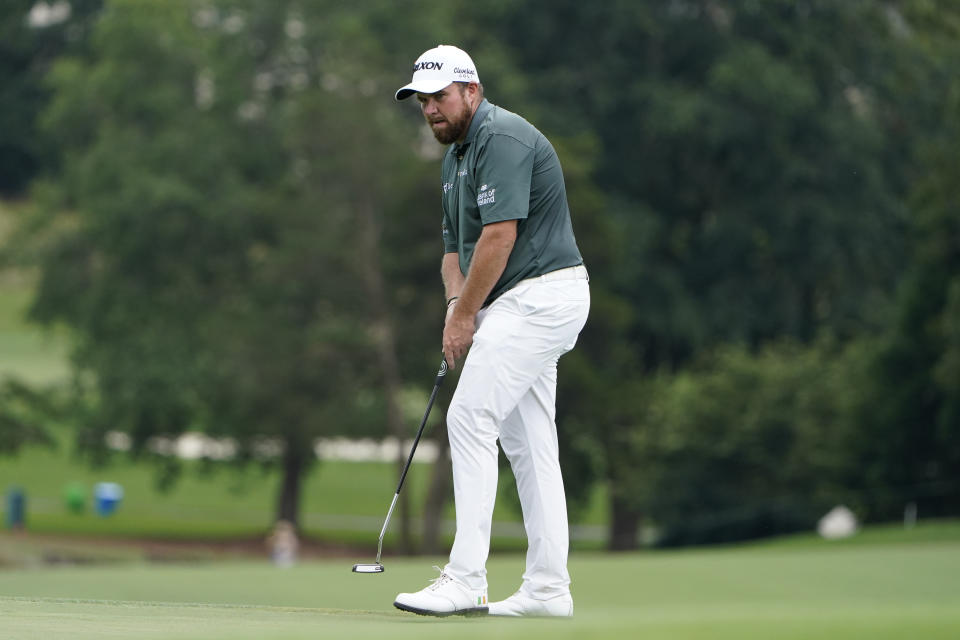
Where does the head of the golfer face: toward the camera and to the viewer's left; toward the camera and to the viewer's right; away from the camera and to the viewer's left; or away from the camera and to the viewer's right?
toward the camera and to the viewer's left

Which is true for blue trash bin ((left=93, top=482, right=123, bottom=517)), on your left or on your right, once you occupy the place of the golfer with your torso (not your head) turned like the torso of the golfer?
on your right

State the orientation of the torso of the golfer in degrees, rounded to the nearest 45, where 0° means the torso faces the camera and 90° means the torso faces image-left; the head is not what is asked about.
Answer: approximately 90°

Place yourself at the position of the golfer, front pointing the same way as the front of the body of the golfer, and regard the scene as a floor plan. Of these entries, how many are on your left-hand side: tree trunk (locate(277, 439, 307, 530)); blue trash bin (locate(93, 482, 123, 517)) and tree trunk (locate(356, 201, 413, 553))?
0

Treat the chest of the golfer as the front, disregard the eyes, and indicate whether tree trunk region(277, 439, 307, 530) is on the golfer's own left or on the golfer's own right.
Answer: on the golfer's own right

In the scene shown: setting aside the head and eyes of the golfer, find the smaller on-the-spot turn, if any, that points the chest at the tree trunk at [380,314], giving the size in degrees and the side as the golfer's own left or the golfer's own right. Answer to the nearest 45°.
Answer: approximately 90° to the golfer's own right
